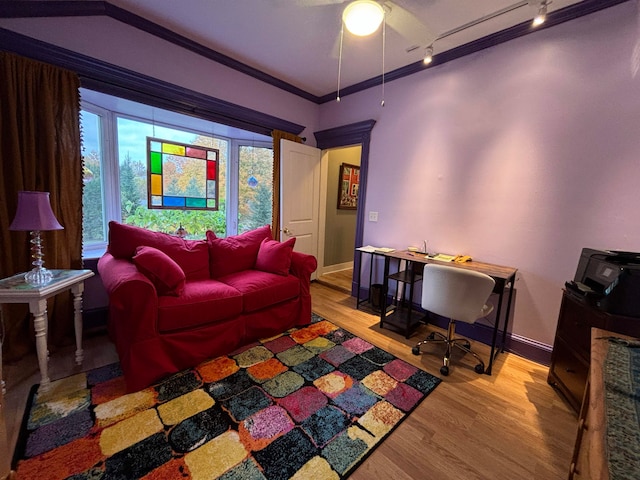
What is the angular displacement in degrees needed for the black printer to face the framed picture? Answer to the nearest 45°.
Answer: approximately 90° to its right

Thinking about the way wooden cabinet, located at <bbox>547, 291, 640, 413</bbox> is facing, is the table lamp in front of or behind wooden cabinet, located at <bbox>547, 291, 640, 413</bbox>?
in front

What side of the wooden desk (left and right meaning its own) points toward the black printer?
left

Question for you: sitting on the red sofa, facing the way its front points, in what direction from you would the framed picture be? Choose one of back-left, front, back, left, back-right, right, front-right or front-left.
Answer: left

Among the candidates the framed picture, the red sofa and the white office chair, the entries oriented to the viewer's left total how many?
0

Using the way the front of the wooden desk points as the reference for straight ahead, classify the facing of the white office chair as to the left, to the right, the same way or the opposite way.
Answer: the opposite way

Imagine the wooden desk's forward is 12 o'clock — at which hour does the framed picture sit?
The framed picture is roughly at 3 o'clock from the wooden desk.

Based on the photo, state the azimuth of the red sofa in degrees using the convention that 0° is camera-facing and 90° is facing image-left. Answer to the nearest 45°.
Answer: approximately 315°

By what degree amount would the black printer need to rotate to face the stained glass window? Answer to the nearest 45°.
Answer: approximately 45° to its right

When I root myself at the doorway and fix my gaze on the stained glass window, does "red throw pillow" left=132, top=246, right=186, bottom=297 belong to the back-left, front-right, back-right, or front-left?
front-left

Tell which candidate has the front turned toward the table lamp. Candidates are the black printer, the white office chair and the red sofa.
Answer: the black printer

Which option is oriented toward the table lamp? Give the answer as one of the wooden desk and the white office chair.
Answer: the wooden desk

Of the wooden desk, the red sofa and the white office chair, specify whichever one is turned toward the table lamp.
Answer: the wooden desk

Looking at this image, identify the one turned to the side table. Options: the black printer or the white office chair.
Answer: the black printer

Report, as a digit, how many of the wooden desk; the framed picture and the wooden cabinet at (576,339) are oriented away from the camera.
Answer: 0

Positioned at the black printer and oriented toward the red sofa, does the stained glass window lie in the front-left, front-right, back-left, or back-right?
front-right

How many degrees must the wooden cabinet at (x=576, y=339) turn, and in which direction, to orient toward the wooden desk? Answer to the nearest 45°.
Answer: approximately 90° to its right

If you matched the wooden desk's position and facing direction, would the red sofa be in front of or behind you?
in front

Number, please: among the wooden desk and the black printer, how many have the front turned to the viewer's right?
0

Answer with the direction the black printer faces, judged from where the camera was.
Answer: facing the viewer and to the left of the viewer

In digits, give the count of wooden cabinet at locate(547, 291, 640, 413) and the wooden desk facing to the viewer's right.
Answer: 0
